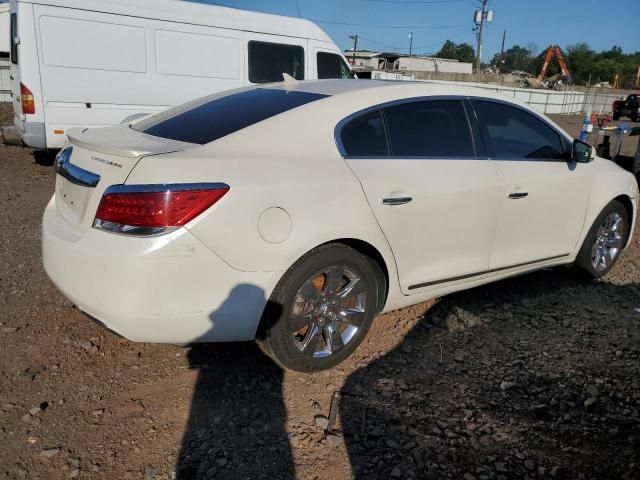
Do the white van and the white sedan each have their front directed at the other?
no

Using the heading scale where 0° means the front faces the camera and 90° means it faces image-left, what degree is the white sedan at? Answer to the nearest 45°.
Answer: approximately 225°

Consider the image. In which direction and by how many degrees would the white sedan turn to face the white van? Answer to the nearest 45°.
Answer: approximately 90° to its left

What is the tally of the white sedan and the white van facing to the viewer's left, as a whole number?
0

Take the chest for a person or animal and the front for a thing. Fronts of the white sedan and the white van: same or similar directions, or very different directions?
same or similar directions

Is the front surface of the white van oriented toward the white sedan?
no

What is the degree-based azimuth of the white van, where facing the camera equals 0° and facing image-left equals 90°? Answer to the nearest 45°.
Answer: approximately 225°
